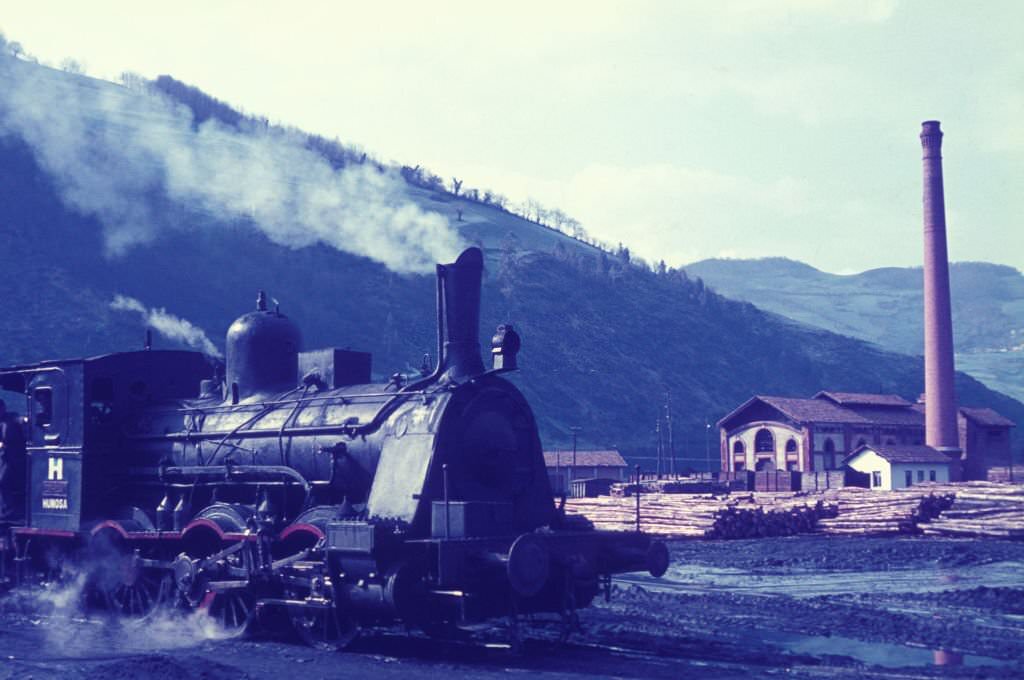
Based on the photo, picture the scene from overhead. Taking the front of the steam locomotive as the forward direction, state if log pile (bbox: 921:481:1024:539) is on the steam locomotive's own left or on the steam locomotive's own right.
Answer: on the steam locomotive's own left

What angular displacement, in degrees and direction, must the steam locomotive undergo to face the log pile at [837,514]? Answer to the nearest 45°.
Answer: approximately 90° to its left

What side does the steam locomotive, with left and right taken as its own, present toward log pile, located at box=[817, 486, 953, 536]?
left

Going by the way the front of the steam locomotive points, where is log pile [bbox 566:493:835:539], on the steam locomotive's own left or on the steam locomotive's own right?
on the steam locomotive's own left

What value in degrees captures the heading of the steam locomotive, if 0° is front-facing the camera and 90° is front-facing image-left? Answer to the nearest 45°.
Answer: approximately 315°

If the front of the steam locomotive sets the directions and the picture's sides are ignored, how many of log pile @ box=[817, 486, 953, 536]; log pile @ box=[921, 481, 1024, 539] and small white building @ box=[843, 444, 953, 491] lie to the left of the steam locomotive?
3
